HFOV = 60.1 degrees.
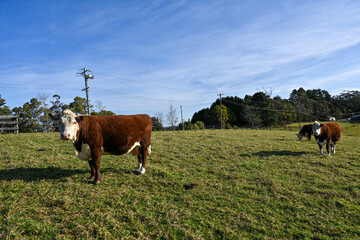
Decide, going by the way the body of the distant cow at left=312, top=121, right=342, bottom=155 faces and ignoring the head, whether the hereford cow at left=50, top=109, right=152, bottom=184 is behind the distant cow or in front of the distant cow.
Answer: in front

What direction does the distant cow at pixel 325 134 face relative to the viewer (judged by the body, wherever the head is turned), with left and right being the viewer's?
facing the viewer and to the left of the viewer

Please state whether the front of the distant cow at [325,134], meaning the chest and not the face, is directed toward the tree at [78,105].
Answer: no

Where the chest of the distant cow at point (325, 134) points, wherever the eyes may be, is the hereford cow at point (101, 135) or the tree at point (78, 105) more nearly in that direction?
the hereford cow
